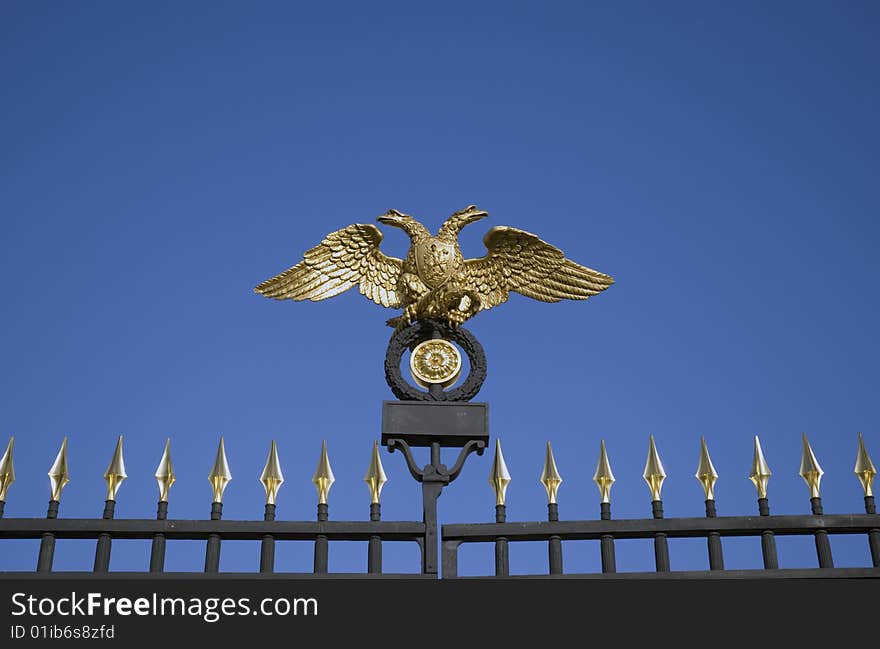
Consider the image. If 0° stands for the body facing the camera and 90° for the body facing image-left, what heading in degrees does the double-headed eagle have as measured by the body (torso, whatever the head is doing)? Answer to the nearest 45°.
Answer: approximately 0°
